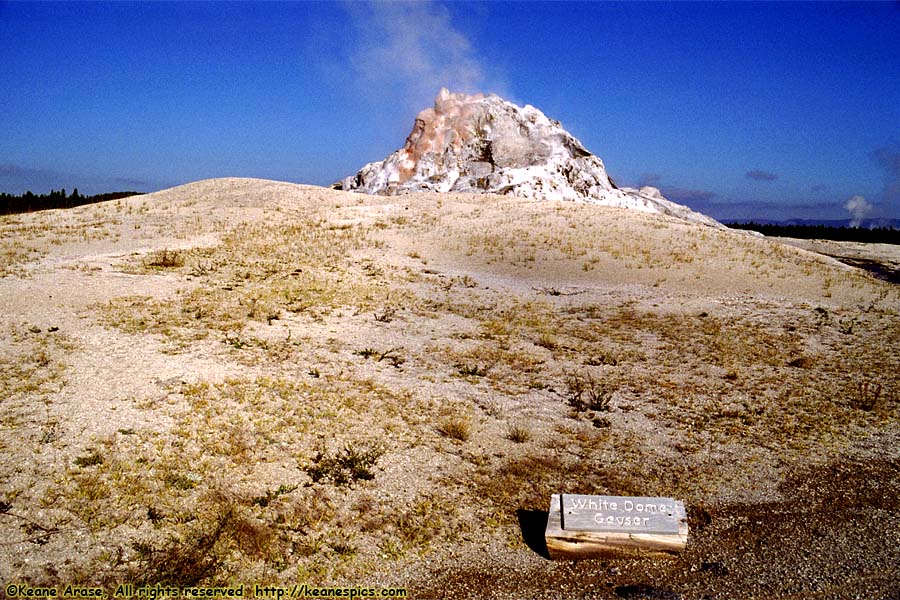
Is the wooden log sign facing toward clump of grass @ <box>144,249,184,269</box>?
no

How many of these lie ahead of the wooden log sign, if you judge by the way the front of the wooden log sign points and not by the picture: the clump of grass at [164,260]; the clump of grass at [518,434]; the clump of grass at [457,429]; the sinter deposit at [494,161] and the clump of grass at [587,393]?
0

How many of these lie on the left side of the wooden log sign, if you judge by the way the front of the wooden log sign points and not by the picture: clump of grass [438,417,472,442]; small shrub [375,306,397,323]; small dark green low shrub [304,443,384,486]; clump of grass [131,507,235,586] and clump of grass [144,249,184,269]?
0

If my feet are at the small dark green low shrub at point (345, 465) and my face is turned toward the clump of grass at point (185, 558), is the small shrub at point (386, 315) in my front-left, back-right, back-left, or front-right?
back-right

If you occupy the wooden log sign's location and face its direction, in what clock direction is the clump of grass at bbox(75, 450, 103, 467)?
The clump of grass is roughly at 3 o'clock from the wooden log sign.

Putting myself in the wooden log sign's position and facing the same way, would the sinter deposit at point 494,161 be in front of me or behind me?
behind

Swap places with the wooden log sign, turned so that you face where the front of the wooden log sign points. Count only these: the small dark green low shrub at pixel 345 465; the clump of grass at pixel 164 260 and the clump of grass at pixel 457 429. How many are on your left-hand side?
0

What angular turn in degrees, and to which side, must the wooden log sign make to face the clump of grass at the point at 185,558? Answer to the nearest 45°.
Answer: approximately 90° to its right

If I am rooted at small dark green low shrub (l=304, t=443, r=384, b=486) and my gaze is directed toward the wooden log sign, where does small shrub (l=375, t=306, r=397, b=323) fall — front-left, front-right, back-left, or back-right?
back-left

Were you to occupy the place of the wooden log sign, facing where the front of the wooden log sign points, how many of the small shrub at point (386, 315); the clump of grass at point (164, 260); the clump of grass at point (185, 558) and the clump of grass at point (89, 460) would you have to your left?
0

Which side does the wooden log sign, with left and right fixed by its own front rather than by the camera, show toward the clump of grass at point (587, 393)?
back

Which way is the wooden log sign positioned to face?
toward the camera

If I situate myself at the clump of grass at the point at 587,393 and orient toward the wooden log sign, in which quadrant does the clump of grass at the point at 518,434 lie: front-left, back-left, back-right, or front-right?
front-right

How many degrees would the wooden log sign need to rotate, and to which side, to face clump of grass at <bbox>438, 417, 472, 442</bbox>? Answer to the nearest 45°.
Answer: approximately 135° to its right

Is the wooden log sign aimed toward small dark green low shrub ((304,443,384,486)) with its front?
no

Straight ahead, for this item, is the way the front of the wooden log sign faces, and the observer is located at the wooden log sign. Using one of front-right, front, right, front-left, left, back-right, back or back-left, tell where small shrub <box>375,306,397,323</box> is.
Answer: back-right

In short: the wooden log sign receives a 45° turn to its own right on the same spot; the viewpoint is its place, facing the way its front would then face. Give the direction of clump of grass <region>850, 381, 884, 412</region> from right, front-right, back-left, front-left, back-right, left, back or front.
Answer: back

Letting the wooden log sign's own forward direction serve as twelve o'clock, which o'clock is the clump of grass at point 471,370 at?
The clump of grass is roughly at 5 o'clock from the wooden log sign.
